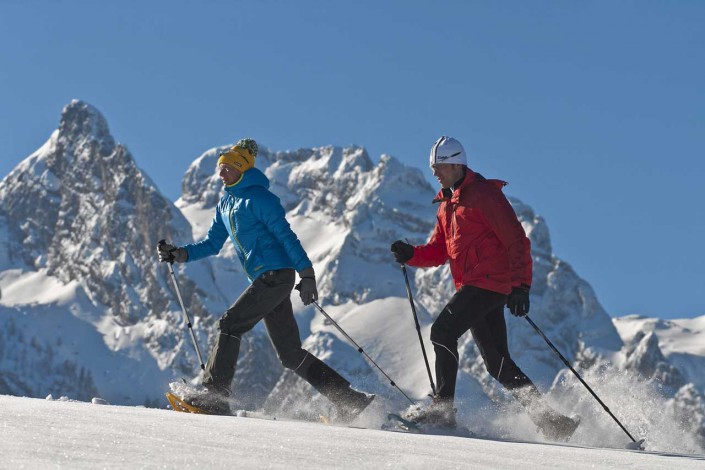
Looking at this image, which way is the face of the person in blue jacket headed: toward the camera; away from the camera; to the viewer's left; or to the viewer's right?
to the viewer's left

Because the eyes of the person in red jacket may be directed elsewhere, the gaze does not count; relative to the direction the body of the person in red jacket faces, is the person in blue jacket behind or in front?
in front

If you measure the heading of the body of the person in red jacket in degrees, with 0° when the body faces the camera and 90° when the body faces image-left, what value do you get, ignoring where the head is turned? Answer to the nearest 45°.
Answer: approximately 90°
